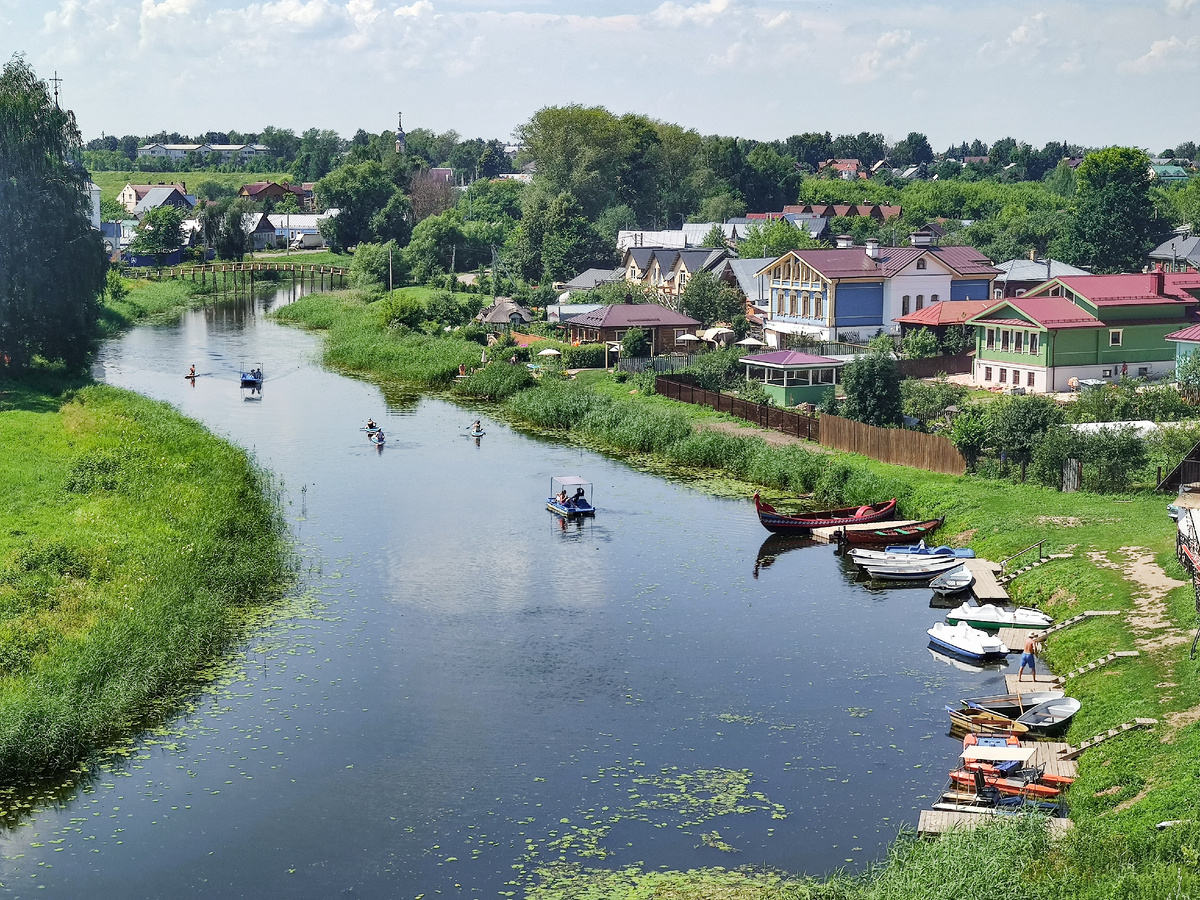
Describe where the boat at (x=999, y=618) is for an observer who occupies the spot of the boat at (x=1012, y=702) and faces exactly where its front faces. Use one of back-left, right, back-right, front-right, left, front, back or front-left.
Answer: left

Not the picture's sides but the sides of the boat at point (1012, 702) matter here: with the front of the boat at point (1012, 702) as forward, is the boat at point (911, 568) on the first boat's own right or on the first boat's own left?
on the first boat's own left

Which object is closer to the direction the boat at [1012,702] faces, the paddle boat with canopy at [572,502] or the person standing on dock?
the paddle boat with canopy

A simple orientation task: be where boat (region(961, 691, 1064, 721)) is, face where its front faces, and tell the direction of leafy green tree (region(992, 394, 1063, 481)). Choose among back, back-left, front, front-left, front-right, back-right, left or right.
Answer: left

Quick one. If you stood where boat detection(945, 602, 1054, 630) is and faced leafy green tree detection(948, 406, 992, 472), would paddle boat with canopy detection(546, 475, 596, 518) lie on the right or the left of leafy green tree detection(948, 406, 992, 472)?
left

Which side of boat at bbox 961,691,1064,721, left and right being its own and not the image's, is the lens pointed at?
right
